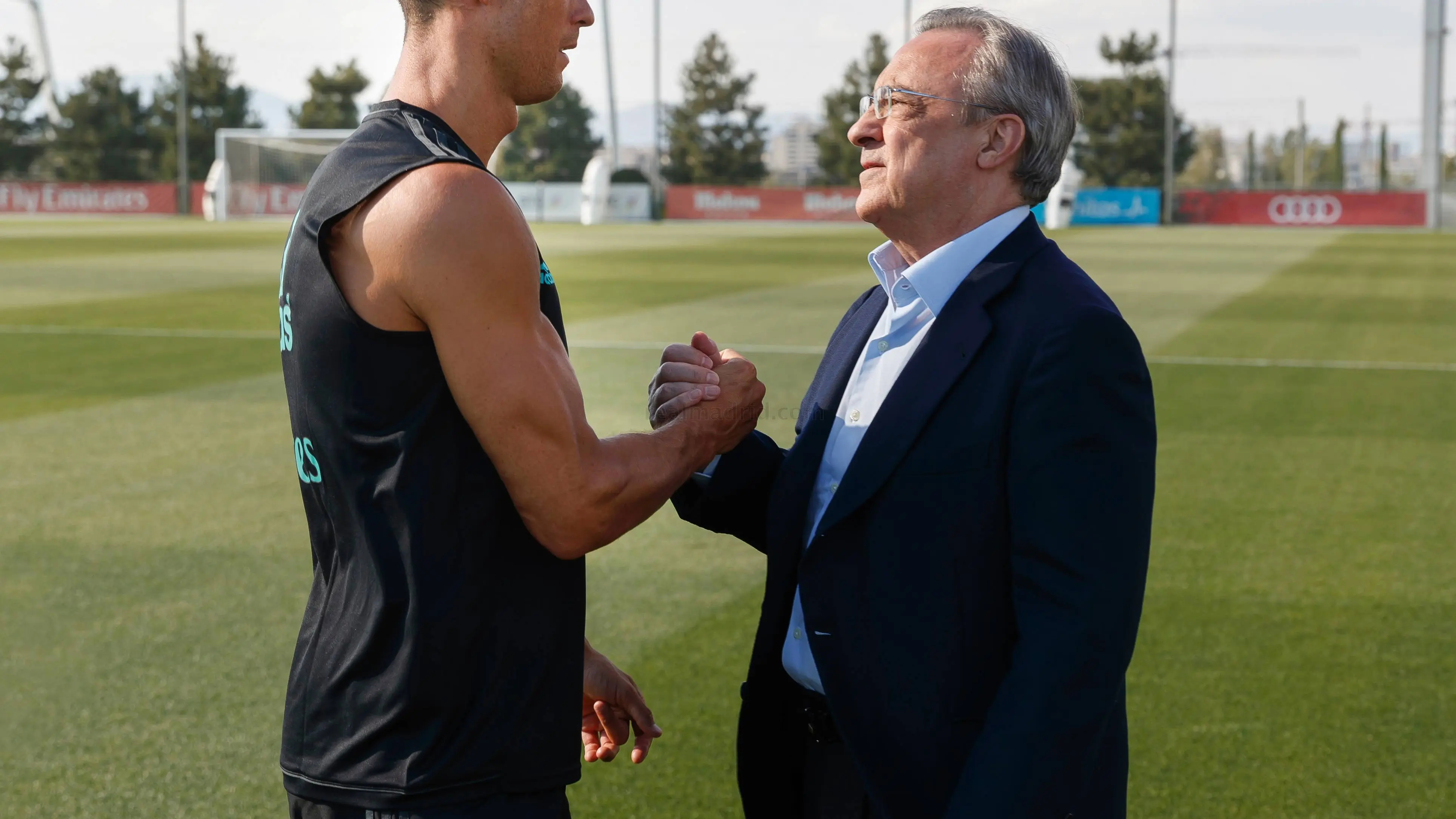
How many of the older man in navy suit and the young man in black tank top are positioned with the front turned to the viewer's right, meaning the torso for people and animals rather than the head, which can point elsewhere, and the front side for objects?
1

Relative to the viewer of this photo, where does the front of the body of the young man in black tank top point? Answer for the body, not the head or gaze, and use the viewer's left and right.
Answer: facing to the right of the viewer

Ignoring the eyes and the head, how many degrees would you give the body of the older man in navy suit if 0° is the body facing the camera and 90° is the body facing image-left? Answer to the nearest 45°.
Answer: approximately 45°

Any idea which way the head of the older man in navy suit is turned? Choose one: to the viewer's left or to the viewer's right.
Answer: to the viewer's left

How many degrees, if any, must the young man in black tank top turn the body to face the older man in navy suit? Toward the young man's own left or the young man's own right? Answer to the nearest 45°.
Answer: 0° — they already face them
